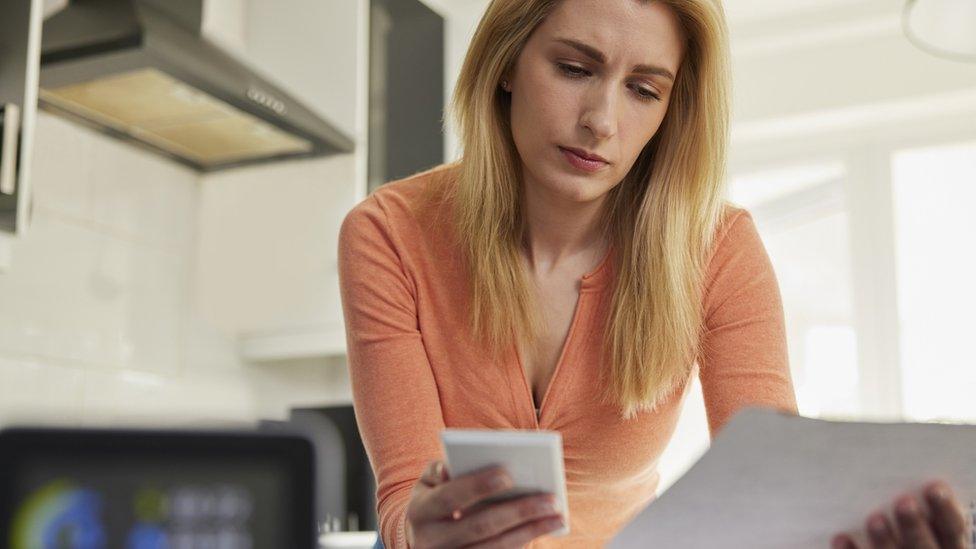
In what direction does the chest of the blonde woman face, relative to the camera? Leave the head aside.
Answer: toward the camera

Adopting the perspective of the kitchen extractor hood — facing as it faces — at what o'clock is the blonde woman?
The blonde woman is roughly at 1 o'clock from the kitchen extractor hood.

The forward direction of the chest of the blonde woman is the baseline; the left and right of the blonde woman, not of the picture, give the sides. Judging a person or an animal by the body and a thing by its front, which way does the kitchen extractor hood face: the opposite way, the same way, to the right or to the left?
to the left

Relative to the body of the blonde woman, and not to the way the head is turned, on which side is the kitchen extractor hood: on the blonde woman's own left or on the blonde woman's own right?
on the blonde woman's own right

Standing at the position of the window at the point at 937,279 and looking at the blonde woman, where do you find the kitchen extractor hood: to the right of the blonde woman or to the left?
right

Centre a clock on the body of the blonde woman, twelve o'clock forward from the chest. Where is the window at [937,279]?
The window is roughly at 7 o'clock from the blonde woman.

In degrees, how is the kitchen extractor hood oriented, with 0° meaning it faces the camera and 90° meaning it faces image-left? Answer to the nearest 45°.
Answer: approximately 315°

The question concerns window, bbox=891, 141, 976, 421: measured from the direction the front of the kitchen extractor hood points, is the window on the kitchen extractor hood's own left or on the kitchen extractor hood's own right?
on the kitchen extractor hood's own left

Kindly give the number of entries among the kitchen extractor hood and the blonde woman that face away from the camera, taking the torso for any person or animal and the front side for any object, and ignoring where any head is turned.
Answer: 0
